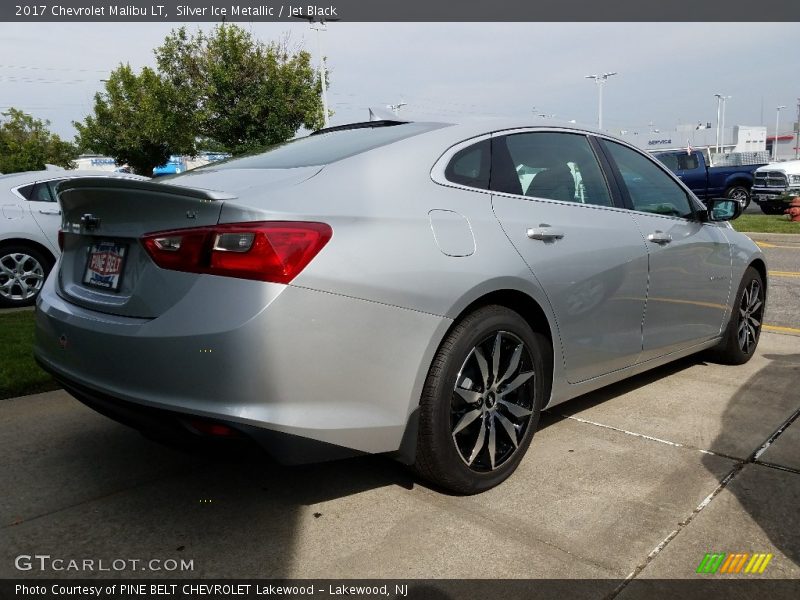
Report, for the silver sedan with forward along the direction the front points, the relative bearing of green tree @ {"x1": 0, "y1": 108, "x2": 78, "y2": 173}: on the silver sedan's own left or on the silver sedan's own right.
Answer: on the silver sedan's own left

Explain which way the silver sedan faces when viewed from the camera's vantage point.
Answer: facing away from the viewer and to the right of the viewer

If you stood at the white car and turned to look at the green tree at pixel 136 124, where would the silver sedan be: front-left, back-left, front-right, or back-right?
back-right

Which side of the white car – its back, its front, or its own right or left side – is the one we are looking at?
right

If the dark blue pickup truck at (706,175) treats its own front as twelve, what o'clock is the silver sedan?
The silver sedan is roughly at 9 o'clock from the dark blue pickup truck.

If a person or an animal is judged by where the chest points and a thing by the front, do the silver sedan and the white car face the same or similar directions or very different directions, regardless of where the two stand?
same or similar directions

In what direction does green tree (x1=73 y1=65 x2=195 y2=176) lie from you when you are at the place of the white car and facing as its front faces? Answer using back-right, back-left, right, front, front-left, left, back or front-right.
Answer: left
